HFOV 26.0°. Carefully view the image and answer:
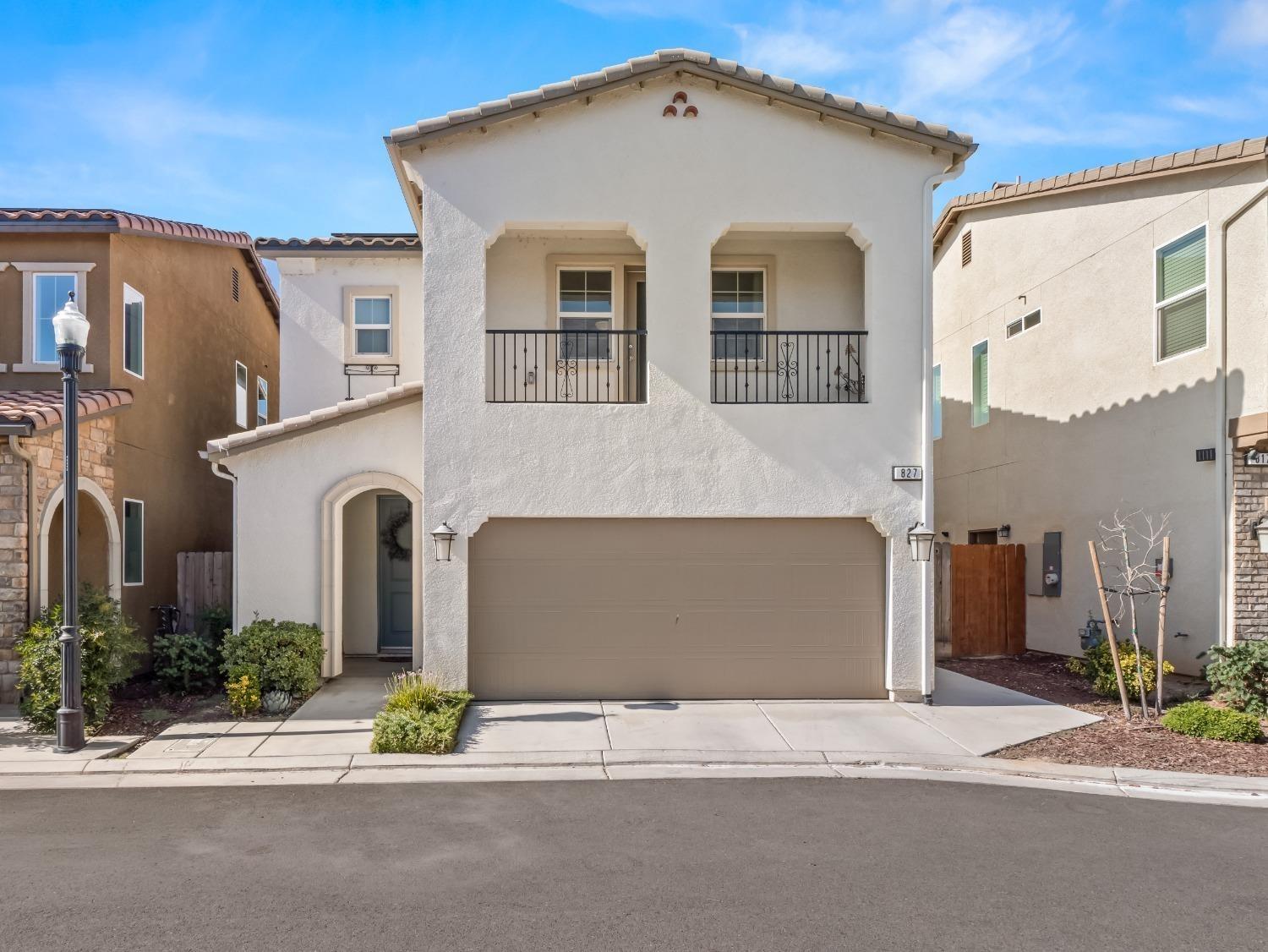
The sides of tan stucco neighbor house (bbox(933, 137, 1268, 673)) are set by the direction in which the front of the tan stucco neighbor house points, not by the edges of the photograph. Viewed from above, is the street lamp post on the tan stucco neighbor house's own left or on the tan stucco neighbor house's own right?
on the tan stucco neighbor house's own right

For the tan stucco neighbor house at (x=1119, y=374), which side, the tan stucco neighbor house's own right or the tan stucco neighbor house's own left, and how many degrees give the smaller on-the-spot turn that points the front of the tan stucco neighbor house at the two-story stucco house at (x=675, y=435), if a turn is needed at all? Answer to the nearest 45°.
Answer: approximately 90° to the tan stucco neighbor house's own right

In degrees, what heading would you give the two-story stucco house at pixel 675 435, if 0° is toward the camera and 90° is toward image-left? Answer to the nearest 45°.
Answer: approximately 0°

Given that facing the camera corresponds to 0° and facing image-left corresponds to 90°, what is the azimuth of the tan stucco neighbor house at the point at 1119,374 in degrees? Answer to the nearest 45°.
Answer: approximately 315°
